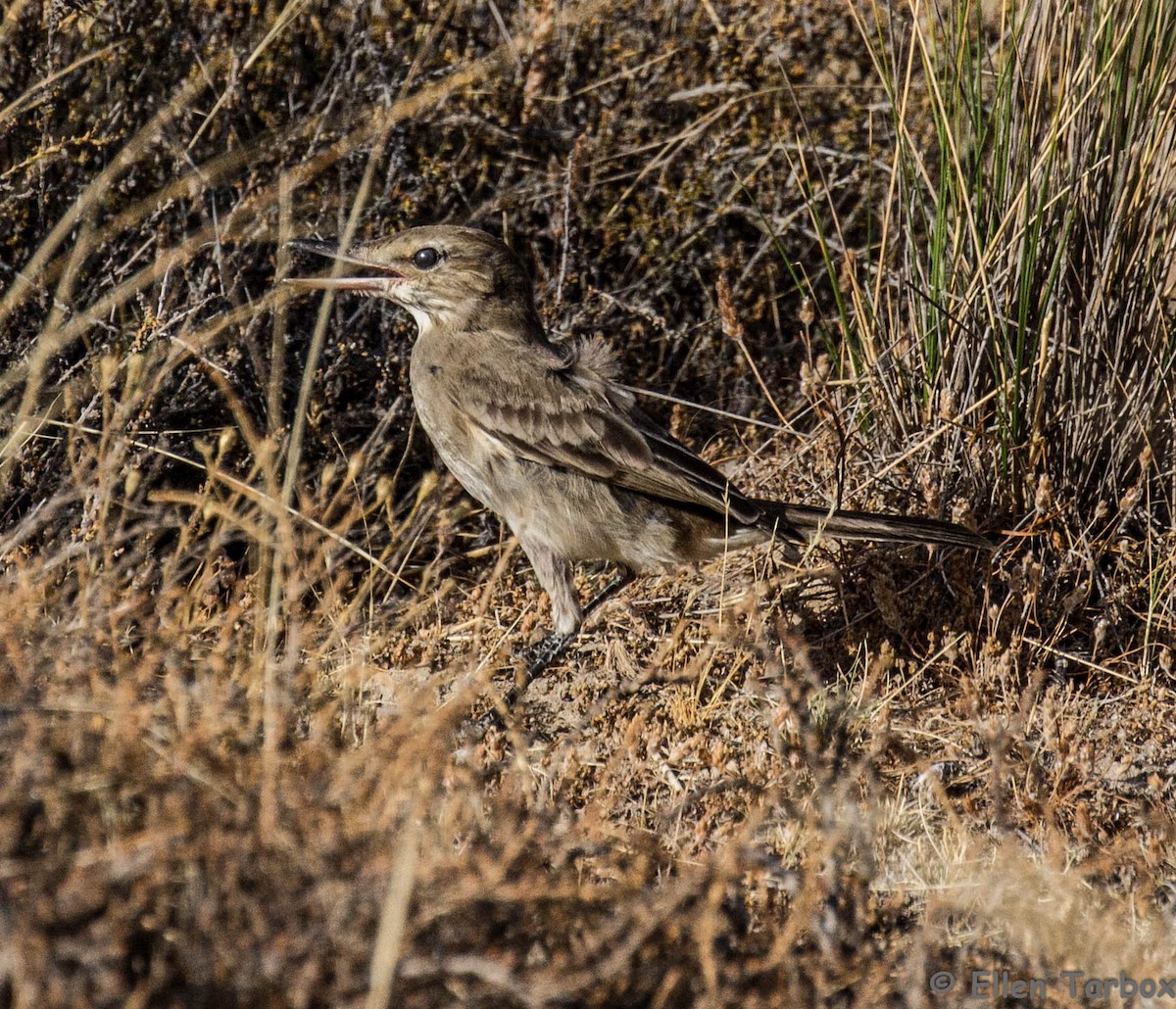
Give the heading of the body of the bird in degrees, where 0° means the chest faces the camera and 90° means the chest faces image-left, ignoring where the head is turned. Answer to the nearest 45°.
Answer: approximately 90°
